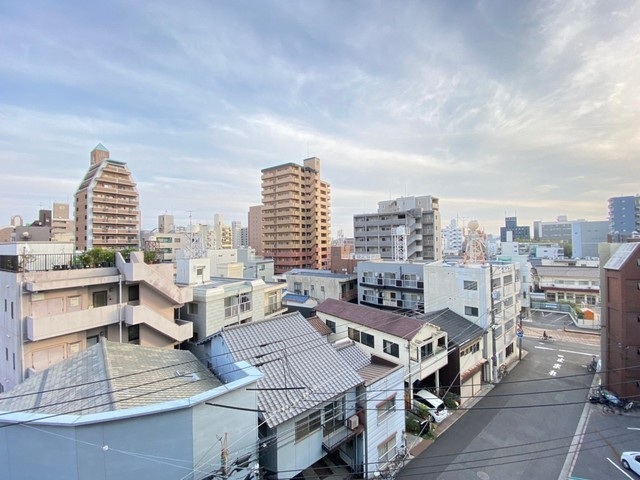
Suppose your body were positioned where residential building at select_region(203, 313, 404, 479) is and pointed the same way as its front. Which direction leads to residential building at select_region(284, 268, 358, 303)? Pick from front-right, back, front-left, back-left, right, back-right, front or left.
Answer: back-left

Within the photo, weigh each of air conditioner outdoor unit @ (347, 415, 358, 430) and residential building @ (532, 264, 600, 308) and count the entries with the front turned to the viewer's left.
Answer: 0

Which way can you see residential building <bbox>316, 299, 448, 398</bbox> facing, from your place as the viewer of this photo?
facing the viewer and to the right of the viewer

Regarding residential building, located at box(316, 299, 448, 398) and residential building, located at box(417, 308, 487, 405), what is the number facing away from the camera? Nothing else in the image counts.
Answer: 0

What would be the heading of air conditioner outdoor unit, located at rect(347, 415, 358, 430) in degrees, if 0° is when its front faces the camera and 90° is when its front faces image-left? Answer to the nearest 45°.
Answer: approximately 315°

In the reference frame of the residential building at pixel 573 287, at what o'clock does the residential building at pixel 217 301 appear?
the residential building at pixel 217 301 is roughly at 1 o'clock from the residential building at pixel 573 287.

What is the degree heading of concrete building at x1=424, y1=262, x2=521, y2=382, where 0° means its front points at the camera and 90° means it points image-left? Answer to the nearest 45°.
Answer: approximately 315°

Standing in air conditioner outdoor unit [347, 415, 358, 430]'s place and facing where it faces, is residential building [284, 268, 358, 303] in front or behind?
behind

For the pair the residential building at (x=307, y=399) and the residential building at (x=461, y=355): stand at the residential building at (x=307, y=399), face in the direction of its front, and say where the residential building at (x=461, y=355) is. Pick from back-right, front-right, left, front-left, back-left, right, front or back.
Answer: left

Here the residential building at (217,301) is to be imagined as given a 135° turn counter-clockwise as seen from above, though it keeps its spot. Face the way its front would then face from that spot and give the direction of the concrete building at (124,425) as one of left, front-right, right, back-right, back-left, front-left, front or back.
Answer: back
